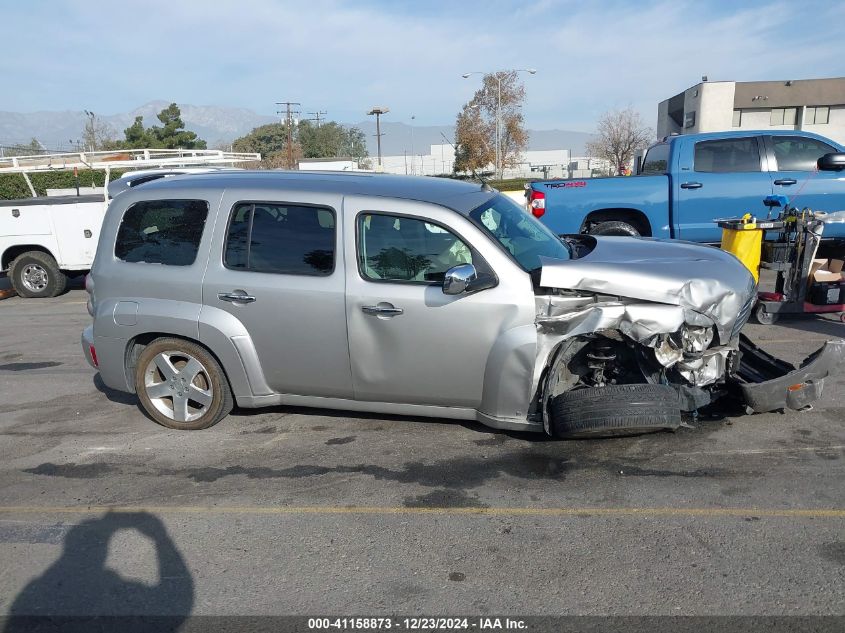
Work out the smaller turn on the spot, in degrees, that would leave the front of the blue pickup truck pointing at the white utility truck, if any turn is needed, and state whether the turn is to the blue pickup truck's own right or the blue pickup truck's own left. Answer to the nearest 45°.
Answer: approximately 180°

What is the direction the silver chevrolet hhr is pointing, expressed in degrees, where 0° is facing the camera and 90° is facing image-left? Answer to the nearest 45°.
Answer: approximately 270°

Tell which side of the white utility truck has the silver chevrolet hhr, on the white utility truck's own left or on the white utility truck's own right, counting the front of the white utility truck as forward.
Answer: on the white utility truck's own right

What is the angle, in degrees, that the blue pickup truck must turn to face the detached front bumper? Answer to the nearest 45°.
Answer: approximately 90° to its right

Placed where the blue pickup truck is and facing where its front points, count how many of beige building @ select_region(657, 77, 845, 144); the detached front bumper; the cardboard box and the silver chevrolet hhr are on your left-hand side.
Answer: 1

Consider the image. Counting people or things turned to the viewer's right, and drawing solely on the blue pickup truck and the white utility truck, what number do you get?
2

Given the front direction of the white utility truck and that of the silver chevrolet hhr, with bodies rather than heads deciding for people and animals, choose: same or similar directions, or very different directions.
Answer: same or similar directions

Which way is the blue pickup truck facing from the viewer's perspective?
to the viewer's right
